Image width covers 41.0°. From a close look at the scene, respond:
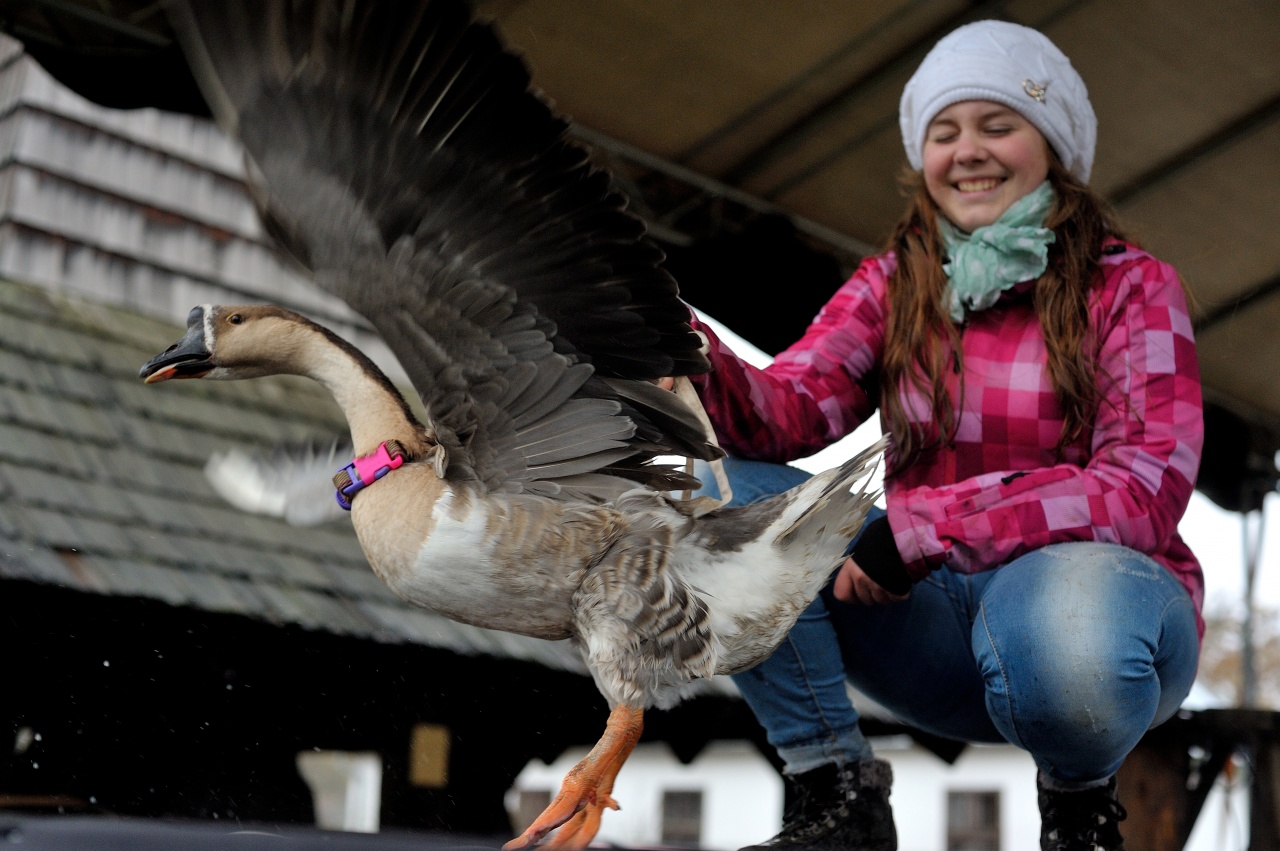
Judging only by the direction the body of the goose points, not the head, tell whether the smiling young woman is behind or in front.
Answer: behind

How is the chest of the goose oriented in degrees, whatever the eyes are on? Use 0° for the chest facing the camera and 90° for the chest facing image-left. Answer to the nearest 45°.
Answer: approximately 90°

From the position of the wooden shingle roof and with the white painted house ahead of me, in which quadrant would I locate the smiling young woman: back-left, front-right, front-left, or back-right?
back-right

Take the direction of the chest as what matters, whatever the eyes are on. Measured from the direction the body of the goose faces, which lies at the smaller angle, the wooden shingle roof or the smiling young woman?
the wooden shingle roof
